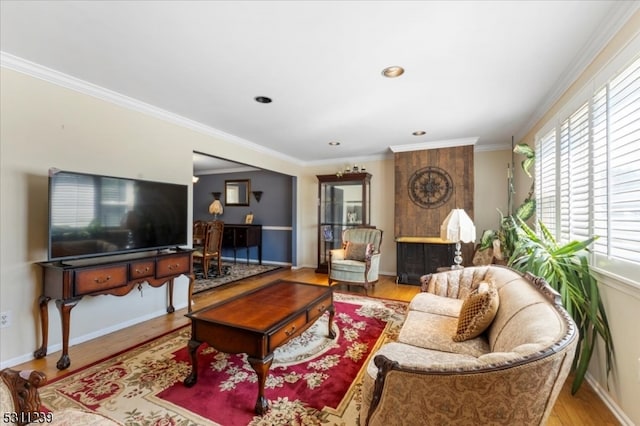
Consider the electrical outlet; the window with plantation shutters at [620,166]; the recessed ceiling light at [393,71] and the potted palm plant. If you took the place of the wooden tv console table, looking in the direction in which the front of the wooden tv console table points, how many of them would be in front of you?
3

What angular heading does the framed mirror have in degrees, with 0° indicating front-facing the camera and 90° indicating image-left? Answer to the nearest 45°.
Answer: approximately 0°

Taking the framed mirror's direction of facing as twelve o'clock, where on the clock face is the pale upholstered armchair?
The pale upholstered armchair is roughly at 11 o'clock from the framed mirror.

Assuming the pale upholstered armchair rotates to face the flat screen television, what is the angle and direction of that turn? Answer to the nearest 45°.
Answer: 0° — it already faces it

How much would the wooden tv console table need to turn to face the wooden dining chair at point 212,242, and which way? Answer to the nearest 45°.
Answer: approximately 90° to its left

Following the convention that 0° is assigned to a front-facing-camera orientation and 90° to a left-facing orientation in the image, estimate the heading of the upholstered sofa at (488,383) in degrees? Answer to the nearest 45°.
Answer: approximately 90°

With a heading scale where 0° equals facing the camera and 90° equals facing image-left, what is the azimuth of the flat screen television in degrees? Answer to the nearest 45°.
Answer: approximately 315°

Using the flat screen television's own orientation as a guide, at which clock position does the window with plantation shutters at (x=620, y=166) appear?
The window with plantation shutters is roughly at 12 o'clock from the flat screen television.
